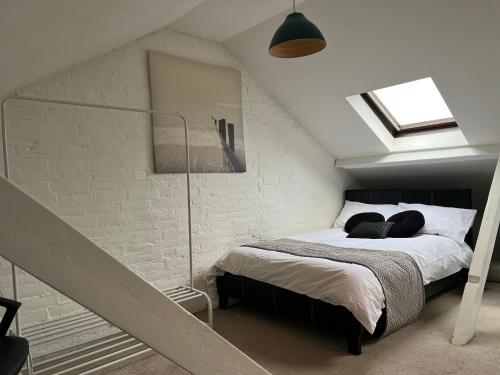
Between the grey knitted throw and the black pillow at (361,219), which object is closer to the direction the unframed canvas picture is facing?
the grey knitted throw

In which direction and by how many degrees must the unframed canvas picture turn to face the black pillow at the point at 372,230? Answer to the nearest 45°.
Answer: approximately 45° to its left

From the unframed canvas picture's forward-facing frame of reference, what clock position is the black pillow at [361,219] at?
The black pillow is roughly at 10 o'clock from the unframed canvas picture.

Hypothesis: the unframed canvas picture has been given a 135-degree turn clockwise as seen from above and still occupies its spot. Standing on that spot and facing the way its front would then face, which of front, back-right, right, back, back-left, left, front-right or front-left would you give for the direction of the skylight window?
back
